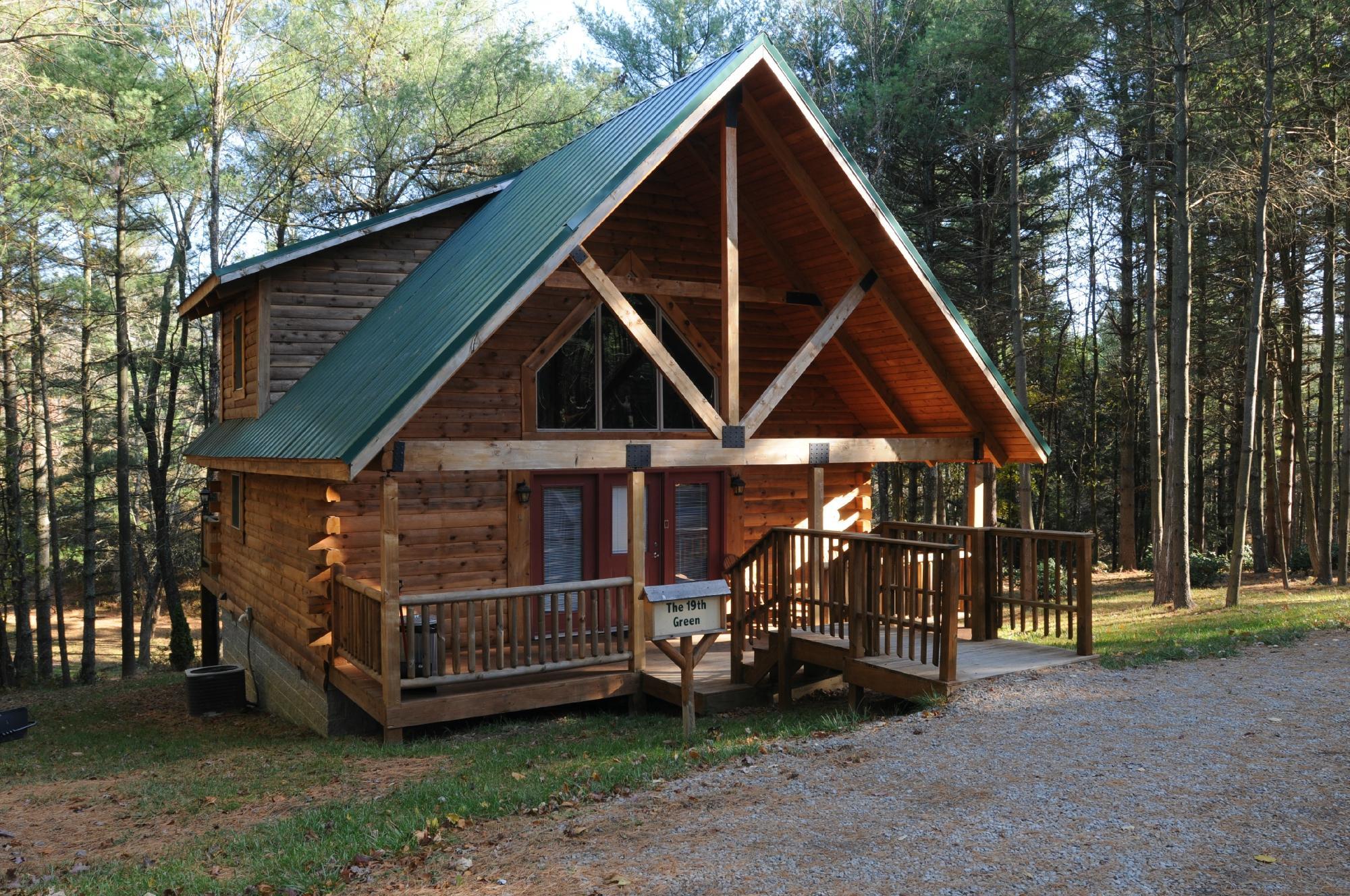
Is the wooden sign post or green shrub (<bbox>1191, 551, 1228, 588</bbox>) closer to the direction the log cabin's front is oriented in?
the wooden sign post

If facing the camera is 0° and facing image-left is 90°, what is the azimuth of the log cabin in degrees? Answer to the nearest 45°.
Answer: approximately 315°

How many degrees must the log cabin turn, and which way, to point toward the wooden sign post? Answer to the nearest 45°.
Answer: approximately 45° to its right

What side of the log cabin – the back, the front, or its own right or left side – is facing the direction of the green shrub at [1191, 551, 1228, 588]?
left

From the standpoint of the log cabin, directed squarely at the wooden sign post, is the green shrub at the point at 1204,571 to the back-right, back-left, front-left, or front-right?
back-left

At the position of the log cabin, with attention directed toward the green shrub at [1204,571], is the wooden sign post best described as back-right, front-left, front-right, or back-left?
back-right
